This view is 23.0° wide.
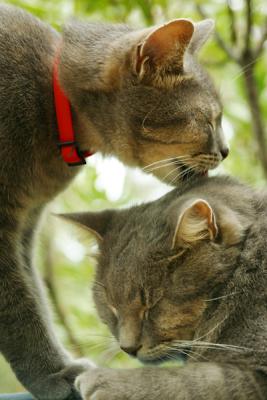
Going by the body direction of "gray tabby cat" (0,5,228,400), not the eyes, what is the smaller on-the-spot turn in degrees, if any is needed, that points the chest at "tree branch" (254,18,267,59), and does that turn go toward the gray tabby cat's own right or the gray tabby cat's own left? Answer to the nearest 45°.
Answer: approximately 45° to the gray tabby cat's own left

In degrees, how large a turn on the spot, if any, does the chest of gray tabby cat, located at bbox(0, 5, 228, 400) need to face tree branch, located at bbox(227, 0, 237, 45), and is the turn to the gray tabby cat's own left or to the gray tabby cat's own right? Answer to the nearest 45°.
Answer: approximately 45° to the gray tabby cat's own left

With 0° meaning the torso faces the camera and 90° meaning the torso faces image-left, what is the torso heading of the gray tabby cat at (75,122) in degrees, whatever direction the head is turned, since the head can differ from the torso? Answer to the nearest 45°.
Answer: approximately 270°

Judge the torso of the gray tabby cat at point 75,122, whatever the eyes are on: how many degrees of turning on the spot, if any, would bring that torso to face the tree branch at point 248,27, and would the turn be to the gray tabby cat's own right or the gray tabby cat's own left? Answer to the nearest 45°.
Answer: approximately 45° to the gray tabby cat's own left
